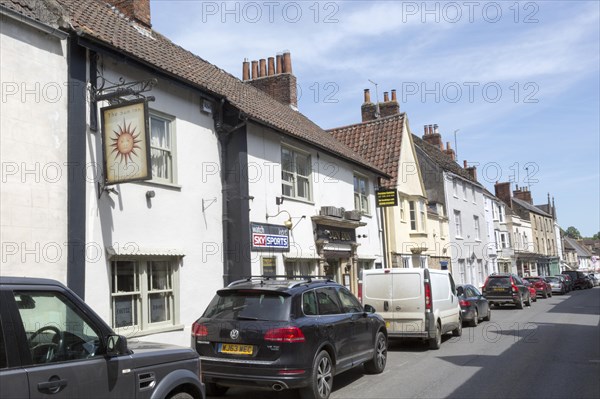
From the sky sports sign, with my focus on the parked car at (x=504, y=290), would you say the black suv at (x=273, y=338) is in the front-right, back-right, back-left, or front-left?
back-right

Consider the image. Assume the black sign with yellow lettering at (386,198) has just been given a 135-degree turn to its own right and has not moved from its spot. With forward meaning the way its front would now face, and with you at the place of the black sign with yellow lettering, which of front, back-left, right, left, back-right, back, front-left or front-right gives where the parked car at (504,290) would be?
right

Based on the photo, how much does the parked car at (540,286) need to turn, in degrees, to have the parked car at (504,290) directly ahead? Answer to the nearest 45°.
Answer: approximately 135° to its right

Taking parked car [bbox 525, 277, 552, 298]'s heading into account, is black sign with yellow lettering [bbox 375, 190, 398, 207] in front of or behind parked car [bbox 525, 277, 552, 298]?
behind

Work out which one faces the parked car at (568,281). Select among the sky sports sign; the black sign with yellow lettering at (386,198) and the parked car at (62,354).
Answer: the parked car at (62,354)

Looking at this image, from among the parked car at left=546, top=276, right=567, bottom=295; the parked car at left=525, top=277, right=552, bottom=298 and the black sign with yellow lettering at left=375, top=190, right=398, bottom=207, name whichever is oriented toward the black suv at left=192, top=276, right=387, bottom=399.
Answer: the black sign with yellow lettering

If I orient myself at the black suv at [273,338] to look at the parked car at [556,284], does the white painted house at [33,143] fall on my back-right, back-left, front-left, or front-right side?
back-left

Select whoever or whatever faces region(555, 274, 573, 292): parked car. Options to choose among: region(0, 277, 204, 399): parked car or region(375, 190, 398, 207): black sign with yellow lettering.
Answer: region(0, 277, 204, 399): parked car

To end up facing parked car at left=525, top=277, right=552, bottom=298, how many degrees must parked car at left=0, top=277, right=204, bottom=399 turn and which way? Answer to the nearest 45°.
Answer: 0° — it already faces it

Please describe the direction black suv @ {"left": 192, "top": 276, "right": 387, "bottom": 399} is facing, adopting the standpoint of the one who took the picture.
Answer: facing away from the viewer and to the right of the viewer

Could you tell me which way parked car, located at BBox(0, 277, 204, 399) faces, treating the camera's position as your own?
facing away from the viewer and to the right of the viewer
